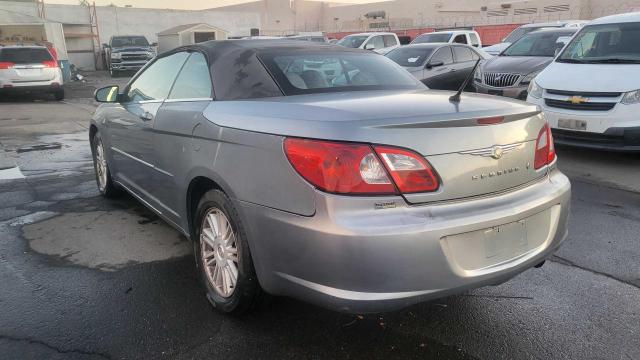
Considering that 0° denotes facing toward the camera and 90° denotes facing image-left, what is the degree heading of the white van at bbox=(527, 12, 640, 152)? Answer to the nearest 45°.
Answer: approximately 45°

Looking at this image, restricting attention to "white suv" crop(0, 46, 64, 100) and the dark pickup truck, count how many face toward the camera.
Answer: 1

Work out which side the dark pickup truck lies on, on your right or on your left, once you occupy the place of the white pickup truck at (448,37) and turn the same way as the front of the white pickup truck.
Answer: on your right

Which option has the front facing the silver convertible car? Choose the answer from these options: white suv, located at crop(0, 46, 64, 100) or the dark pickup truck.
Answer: the dark pickup truck

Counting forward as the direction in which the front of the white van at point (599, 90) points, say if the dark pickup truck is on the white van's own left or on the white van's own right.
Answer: on the white van's own right

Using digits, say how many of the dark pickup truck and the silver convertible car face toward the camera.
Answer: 1

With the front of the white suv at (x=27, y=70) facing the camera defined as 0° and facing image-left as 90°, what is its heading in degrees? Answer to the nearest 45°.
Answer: approximately 180°

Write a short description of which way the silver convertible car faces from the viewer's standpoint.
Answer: facing away from the viewer and to the left of the viewer

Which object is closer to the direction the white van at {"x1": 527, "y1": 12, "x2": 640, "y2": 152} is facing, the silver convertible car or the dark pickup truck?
the silver convertible car
